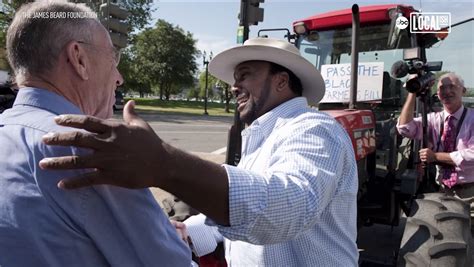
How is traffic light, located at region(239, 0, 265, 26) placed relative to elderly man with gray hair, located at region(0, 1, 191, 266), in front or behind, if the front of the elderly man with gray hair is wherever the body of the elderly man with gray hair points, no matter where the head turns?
in front

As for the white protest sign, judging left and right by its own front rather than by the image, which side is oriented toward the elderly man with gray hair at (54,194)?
front

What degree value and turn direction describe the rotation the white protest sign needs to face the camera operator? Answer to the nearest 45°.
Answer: approximately 90° to its left

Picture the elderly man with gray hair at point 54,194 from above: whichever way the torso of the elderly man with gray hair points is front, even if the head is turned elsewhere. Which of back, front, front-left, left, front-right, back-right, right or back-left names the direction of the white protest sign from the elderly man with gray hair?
front

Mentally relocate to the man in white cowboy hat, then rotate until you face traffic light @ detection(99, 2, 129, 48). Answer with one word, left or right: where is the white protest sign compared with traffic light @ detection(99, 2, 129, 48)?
right

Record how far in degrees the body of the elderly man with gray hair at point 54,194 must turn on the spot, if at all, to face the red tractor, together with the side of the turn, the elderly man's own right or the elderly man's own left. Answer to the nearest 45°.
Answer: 0° — they already face it

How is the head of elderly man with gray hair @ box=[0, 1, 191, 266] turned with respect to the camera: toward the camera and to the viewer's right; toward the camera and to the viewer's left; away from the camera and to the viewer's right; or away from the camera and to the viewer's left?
away from the camera and to the viewer's right

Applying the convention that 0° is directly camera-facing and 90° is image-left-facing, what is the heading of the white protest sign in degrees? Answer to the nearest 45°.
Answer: approximately 0°

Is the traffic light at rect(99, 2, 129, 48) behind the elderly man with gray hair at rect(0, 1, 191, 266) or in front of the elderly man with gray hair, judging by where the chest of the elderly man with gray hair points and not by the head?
in front

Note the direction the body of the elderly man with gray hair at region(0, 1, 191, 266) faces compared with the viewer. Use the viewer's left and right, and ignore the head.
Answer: facing away from the viewer and to the right of the viewer

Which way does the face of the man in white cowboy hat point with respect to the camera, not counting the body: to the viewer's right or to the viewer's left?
to the viewer's left

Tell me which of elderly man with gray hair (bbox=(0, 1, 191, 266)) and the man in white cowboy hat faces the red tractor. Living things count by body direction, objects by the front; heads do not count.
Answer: the elderly man with gray hair

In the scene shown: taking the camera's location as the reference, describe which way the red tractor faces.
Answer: facing the viewer and to the left of the viewer

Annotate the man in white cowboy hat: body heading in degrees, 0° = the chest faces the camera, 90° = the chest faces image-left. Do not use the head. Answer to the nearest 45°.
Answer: approximately 90°

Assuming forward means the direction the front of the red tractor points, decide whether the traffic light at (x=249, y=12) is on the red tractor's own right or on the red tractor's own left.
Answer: on the red tractor's own right
